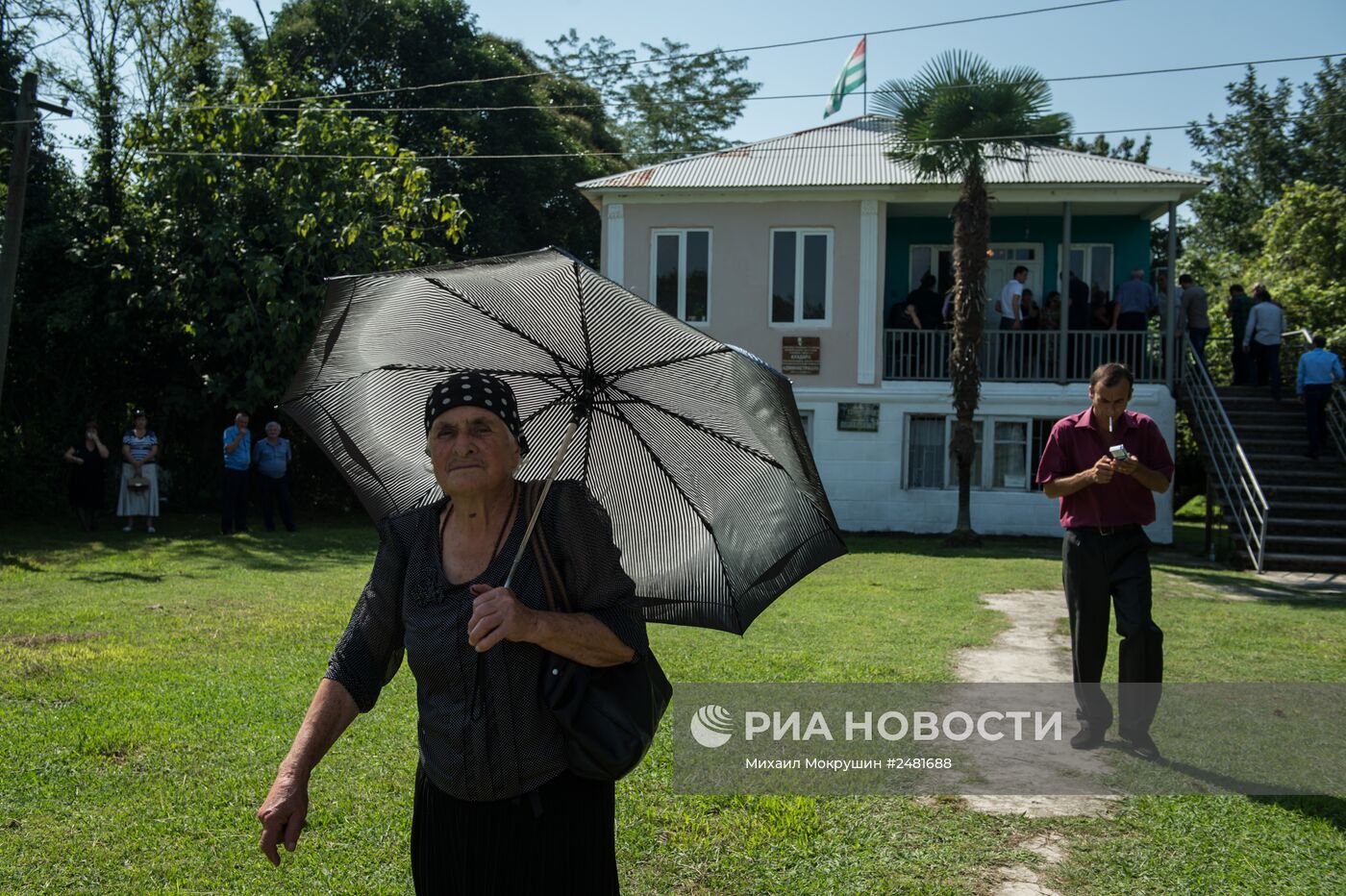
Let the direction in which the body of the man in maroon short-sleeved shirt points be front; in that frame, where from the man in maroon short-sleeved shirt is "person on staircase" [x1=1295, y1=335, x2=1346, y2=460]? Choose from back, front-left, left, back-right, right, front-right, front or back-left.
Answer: back

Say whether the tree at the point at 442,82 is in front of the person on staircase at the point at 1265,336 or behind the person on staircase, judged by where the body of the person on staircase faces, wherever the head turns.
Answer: in front

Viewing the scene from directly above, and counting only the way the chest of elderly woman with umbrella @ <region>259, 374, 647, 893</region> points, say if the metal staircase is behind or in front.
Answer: behind

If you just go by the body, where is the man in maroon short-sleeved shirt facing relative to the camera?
toward the camera

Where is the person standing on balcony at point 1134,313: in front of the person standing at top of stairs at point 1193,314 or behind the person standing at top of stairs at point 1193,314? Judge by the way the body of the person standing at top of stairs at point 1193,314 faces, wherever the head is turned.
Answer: in front

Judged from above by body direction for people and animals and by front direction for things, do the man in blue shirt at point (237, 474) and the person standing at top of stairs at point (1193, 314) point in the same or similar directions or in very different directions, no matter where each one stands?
very different directions

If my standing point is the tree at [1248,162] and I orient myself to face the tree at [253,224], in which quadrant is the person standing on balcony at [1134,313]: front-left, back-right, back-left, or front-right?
front-left

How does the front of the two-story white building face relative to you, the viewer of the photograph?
facing the viewer

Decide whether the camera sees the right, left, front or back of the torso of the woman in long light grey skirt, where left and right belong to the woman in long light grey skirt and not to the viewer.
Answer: front

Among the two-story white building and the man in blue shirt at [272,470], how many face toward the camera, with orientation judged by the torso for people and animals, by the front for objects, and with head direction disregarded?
2
